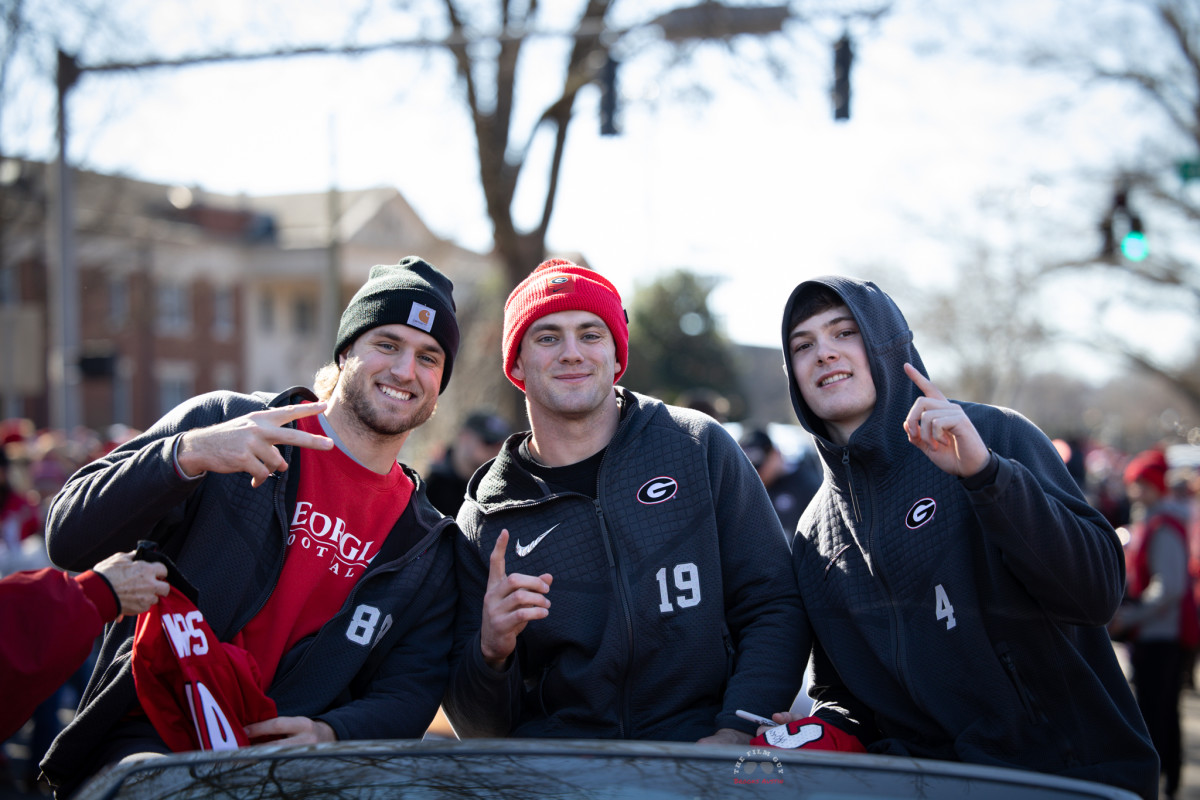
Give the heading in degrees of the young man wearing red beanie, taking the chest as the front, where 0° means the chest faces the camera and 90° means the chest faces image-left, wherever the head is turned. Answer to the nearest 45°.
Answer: approximately 0°

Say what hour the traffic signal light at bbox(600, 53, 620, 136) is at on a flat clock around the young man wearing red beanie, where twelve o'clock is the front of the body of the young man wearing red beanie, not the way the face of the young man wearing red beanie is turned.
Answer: The traffic signal light is roughly at 6 o'clock from the young man wearing red beanie.

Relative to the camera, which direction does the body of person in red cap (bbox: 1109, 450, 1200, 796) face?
to the viewer's left

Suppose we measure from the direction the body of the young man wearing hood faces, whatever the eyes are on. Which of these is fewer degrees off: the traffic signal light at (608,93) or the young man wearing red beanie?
the young man wearing red beanie
